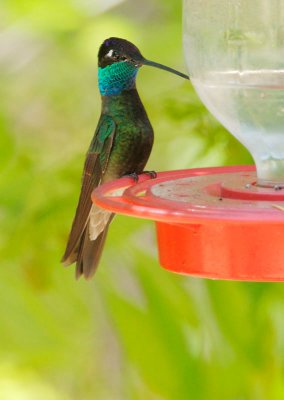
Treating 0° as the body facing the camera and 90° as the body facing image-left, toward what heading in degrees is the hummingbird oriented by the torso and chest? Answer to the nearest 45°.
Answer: approximately 270°
